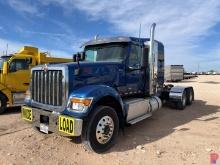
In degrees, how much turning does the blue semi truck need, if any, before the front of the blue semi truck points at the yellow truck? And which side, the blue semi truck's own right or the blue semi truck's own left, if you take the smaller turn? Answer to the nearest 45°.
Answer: approximately 90° to the blue semi truck's own right

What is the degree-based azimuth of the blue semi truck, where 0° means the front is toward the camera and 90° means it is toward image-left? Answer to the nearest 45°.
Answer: approximately 45°
